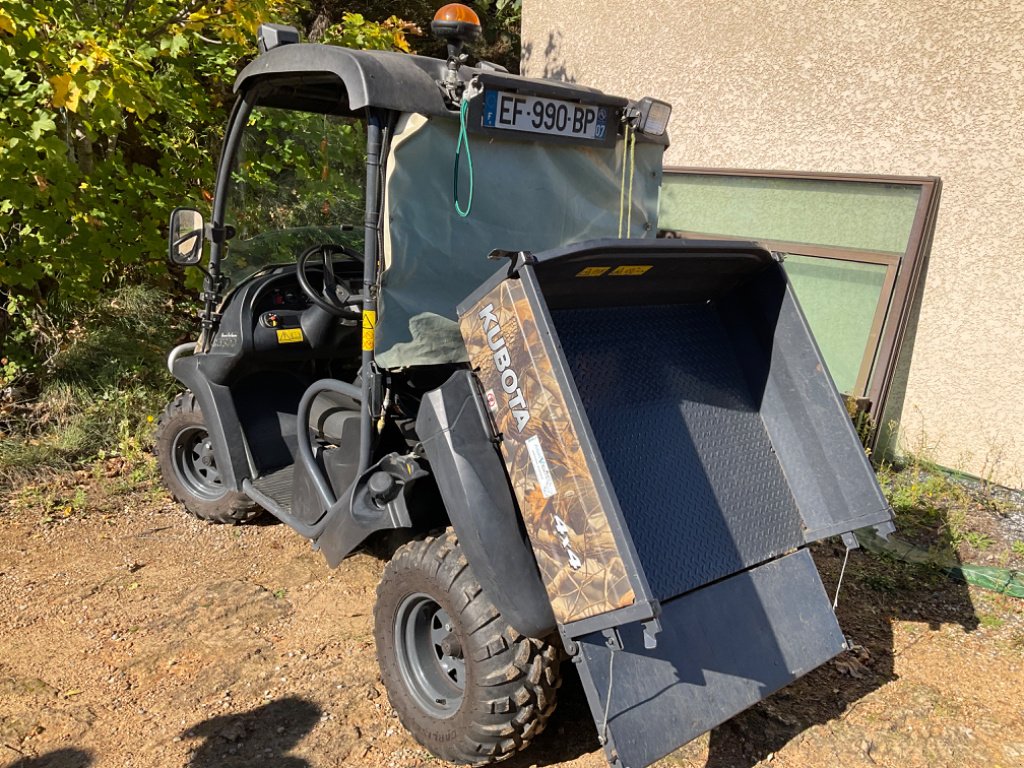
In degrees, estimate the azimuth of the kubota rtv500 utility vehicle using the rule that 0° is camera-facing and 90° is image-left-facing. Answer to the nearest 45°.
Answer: approximately 135°

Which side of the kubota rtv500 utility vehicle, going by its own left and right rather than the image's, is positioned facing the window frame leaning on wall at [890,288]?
right
